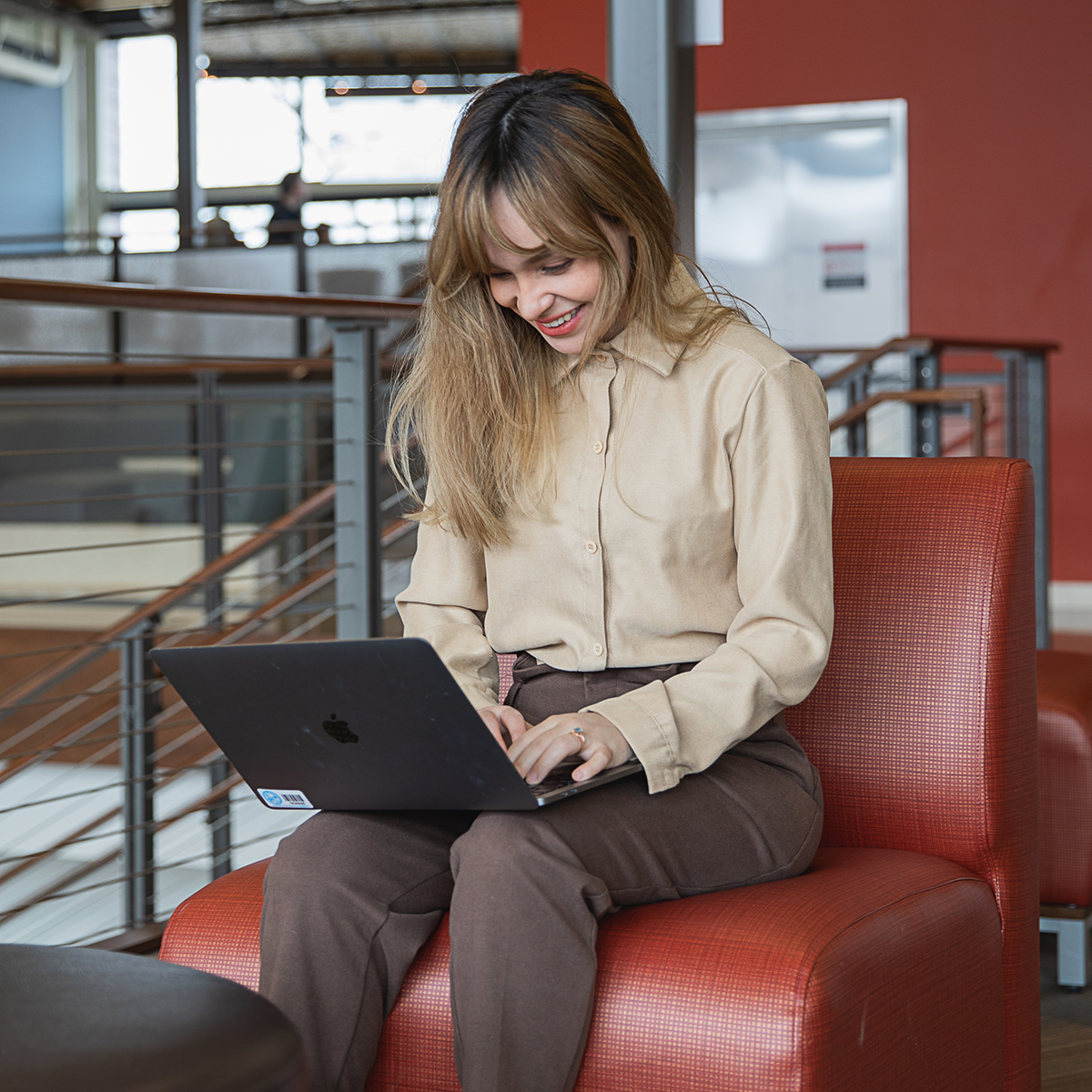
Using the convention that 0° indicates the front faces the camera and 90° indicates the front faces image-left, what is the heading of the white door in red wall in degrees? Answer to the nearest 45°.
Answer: approximately 0°

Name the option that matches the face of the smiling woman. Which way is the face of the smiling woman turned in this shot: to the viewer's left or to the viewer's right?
to the viewer's left

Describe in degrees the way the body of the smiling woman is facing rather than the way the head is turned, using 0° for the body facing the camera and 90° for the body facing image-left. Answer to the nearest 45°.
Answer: approximately 45°

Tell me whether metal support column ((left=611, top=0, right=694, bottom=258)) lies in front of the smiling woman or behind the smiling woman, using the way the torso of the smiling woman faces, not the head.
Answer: behind

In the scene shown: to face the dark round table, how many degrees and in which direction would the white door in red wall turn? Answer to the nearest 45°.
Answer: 0° — it already faces it

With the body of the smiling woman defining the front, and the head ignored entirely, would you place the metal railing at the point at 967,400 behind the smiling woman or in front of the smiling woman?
behind

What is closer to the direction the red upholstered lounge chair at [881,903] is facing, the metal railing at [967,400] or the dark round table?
the dark round table
